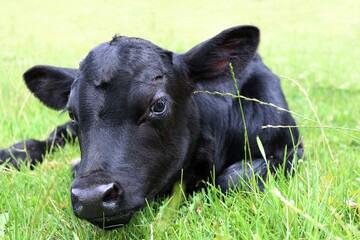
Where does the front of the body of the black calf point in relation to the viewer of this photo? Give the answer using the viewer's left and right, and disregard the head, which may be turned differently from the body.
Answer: facing the viewer and to the left of the viewer
